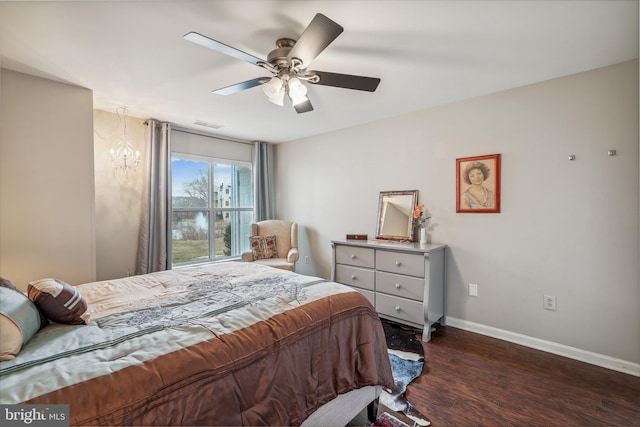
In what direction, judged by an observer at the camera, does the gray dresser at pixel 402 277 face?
facing the viewer and to the left of the viewer

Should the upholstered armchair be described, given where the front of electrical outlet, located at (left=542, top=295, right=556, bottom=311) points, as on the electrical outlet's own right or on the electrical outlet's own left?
on the electrical outlet's own right

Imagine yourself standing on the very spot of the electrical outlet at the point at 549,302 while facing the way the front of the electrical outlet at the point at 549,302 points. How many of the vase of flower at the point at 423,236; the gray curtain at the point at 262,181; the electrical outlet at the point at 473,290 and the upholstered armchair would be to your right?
4

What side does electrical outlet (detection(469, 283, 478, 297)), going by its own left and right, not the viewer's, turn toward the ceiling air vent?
right

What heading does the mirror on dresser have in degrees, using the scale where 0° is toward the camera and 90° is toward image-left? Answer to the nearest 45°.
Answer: approximately 45°

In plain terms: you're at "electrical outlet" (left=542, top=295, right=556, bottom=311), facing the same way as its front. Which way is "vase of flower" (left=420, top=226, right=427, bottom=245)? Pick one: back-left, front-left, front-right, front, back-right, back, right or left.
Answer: right

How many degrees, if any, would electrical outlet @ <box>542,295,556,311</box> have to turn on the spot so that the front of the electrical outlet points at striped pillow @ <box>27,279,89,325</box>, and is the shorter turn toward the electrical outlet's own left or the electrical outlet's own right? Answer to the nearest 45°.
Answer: approximately 45° to the electrical outlet's own right

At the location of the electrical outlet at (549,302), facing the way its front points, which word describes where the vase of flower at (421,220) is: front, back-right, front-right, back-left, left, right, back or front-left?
right

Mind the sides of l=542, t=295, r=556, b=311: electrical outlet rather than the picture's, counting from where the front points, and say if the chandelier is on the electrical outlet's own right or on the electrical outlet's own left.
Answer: on the electrical outlet's own right

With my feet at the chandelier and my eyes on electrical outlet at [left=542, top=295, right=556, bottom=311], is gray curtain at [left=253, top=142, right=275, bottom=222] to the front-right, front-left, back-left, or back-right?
front-left

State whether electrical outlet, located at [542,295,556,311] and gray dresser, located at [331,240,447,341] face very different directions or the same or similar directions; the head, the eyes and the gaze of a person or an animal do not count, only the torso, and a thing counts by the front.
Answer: same or similar directions

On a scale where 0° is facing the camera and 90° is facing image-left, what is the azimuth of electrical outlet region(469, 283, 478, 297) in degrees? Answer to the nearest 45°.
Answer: approximately 0°

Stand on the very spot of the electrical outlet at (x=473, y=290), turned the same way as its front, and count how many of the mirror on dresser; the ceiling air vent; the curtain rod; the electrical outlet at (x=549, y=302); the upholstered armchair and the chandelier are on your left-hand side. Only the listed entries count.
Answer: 1

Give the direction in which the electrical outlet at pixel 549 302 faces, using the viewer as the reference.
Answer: facing the viewer

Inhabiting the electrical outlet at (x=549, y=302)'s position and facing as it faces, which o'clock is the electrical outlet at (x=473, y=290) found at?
the electrical outlet at (x=473, y=290) is roughly at 3 o'clock from the electrical outlet at (x=549, y=302).
